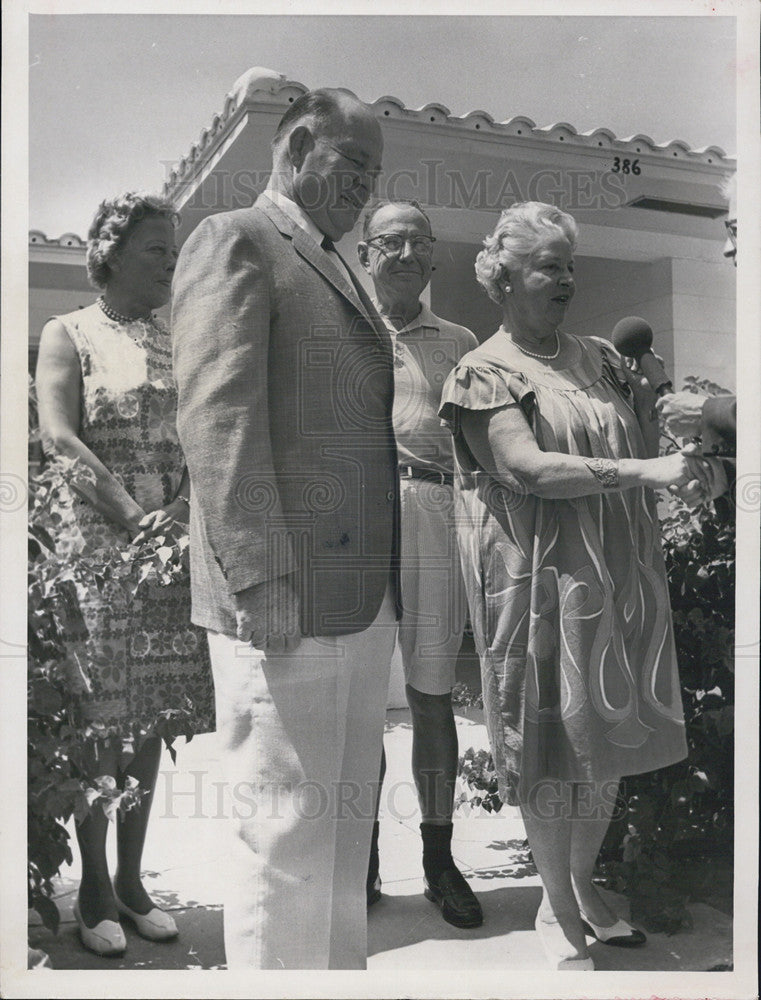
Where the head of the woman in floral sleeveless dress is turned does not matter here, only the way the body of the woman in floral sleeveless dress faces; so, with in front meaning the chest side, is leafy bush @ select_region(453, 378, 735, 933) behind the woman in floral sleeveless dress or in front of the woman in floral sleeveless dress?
in front

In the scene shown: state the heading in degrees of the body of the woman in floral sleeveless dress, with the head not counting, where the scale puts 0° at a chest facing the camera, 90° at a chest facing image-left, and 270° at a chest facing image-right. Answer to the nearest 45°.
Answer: approximately 315°

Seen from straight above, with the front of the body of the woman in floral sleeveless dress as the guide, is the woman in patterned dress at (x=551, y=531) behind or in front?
in front

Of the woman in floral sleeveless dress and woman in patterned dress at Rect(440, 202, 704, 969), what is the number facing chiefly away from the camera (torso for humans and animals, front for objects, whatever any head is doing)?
0

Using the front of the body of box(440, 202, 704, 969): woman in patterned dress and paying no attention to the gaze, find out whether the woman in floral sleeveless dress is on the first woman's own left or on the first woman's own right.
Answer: on the first woman's own right

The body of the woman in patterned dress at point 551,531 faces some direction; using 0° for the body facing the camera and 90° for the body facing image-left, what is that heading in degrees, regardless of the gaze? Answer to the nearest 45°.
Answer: approximately 315°
